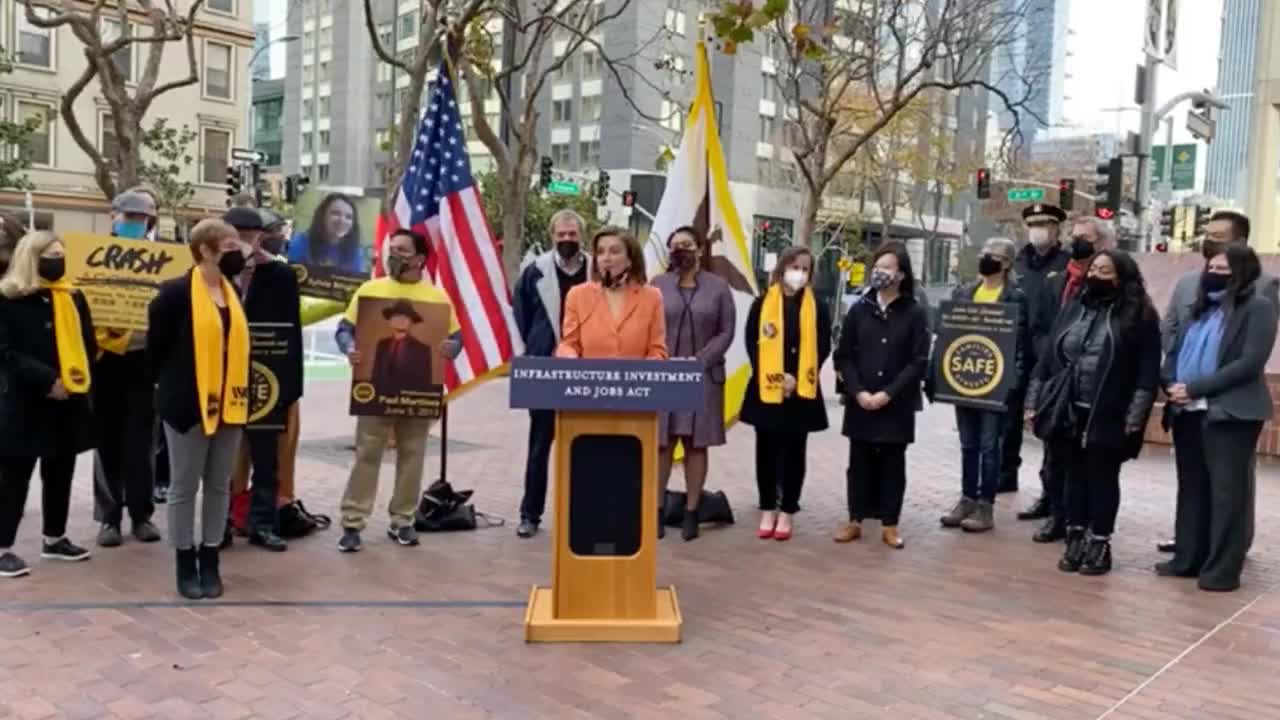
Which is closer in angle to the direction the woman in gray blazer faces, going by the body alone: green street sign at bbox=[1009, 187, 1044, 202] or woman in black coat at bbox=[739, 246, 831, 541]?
the woman in black coat

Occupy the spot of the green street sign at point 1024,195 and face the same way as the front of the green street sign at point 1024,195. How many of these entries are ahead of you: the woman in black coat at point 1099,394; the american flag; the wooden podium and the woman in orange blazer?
4

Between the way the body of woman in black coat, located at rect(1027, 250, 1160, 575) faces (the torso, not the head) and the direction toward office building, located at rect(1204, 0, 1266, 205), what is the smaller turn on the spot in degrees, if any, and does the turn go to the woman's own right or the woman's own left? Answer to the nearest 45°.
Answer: approximately 135° to the woman's own right

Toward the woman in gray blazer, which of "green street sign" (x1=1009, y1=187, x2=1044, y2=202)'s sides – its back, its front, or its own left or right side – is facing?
front

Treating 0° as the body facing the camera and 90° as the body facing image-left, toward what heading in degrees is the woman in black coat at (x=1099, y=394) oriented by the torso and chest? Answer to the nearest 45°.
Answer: approximately 45°

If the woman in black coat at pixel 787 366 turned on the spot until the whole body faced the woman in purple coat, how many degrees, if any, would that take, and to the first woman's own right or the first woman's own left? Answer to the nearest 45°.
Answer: approximately 45° to the first woman's own right

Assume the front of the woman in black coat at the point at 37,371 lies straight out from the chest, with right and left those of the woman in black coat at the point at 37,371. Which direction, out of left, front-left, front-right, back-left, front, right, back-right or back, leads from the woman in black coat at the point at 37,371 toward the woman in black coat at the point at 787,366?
front-left

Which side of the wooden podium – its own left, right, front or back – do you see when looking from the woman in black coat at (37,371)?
right

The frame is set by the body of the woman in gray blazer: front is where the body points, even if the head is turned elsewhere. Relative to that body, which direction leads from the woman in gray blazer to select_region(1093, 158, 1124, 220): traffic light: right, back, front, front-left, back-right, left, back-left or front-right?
back-right

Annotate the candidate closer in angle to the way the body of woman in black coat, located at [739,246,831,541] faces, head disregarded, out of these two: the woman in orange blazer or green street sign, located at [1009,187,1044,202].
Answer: the woman in orange blazer

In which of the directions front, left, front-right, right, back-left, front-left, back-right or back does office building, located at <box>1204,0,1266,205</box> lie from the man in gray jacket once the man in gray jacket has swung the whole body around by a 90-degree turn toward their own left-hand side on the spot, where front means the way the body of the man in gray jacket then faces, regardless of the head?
back-left

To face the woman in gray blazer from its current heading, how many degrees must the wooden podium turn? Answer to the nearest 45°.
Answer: approximately 90° to its left

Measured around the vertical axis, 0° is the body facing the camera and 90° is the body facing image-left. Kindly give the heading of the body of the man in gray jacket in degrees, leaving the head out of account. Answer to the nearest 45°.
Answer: approximately 45°

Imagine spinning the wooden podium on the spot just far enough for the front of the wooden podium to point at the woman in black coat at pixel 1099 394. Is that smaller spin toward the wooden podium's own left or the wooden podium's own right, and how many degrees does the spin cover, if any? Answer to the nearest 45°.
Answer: approximately 135° to the wooden podium's own left

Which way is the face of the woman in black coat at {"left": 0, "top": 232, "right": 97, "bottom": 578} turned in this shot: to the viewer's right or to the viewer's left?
to the viewer's right
